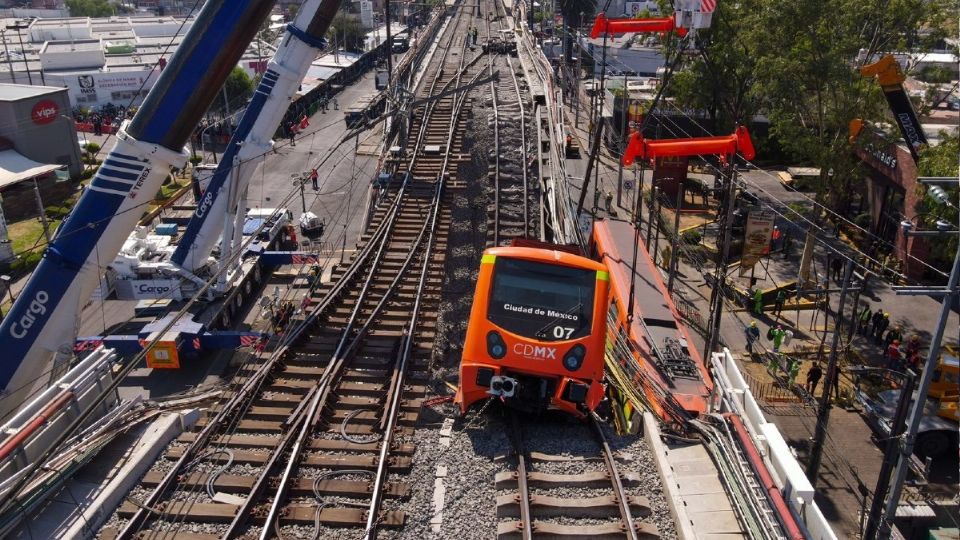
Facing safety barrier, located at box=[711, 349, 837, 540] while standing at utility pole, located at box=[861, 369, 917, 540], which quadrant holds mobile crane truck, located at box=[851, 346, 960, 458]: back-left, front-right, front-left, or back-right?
back-right

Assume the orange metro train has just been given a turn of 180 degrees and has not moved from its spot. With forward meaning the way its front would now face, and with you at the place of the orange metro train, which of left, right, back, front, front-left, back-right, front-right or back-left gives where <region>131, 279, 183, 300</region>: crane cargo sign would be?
front-left

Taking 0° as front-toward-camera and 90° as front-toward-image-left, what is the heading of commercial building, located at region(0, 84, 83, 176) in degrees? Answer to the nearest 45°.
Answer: approximately 315°

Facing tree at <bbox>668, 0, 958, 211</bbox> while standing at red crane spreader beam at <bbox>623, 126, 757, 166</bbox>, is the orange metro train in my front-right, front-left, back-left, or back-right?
back-right

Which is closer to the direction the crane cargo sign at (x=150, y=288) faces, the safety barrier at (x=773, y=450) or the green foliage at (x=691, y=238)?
the safety barrier

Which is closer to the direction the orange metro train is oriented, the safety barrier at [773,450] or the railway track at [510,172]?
the safety barrier

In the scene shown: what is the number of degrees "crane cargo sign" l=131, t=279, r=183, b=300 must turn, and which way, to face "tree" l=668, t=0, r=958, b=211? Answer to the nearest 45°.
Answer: approximately 90° to its left

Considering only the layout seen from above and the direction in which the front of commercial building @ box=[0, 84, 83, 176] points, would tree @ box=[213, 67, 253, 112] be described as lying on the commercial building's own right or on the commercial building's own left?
on the commercial building's own left

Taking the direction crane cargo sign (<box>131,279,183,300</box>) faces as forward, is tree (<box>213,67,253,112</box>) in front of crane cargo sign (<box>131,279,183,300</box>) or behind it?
behind

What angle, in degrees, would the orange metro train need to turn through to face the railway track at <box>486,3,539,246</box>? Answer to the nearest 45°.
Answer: approximately 180°

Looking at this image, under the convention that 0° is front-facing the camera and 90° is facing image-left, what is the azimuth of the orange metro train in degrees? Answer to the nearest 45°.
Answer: approximately 0°

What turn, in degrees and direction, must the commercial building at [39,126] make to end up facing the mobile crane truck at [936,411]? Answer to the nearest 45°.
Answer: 0° — it already faces it

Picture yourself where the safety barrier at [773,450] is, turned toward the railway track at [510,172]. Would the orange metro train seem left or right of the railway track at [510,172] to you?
left

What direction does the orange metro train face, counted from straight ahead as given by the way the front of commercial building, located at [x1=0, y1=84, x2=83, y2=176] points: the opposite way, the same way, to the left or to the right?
to the right
